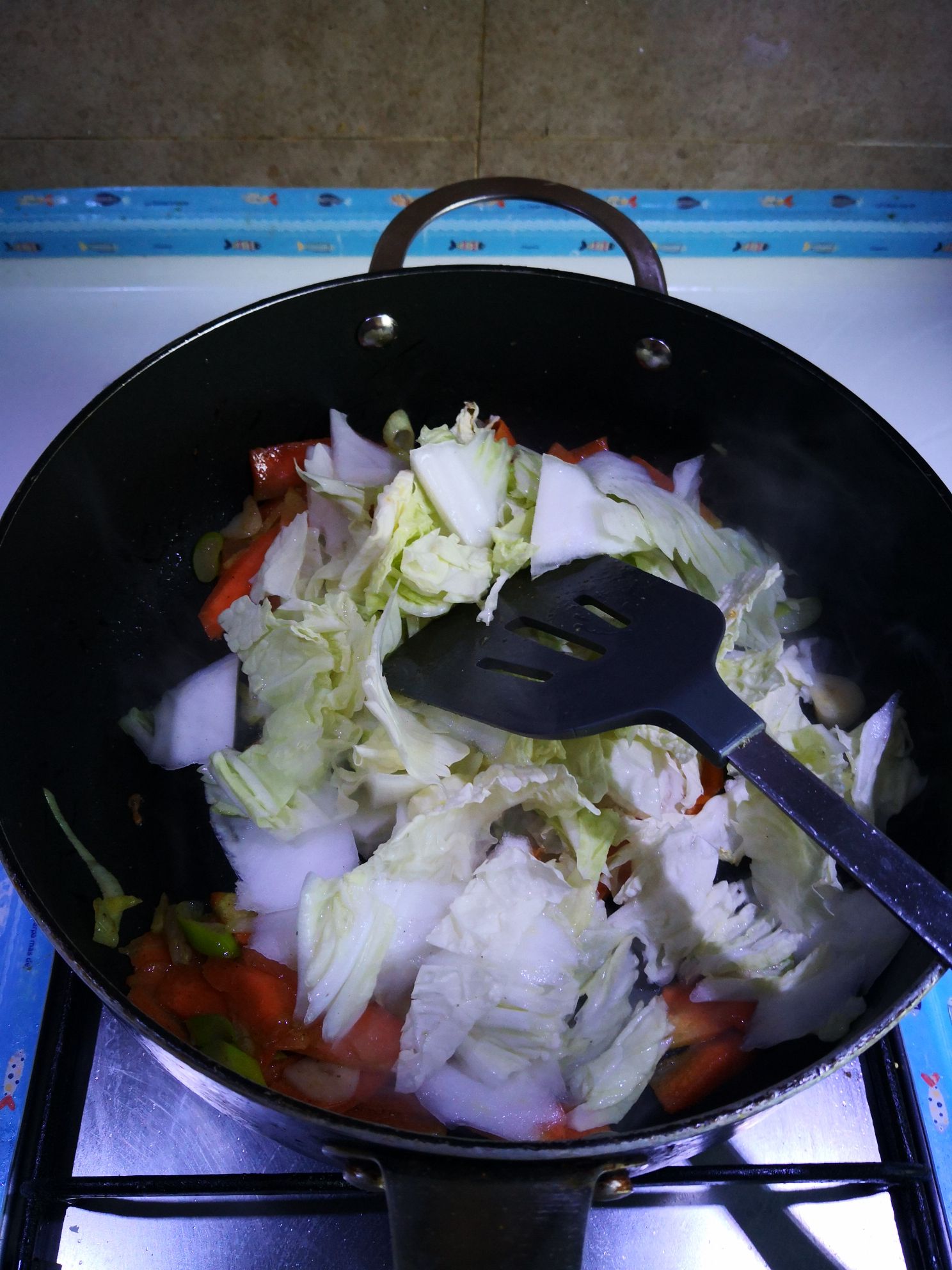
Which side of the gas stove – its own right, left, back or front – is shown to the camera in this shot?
front
